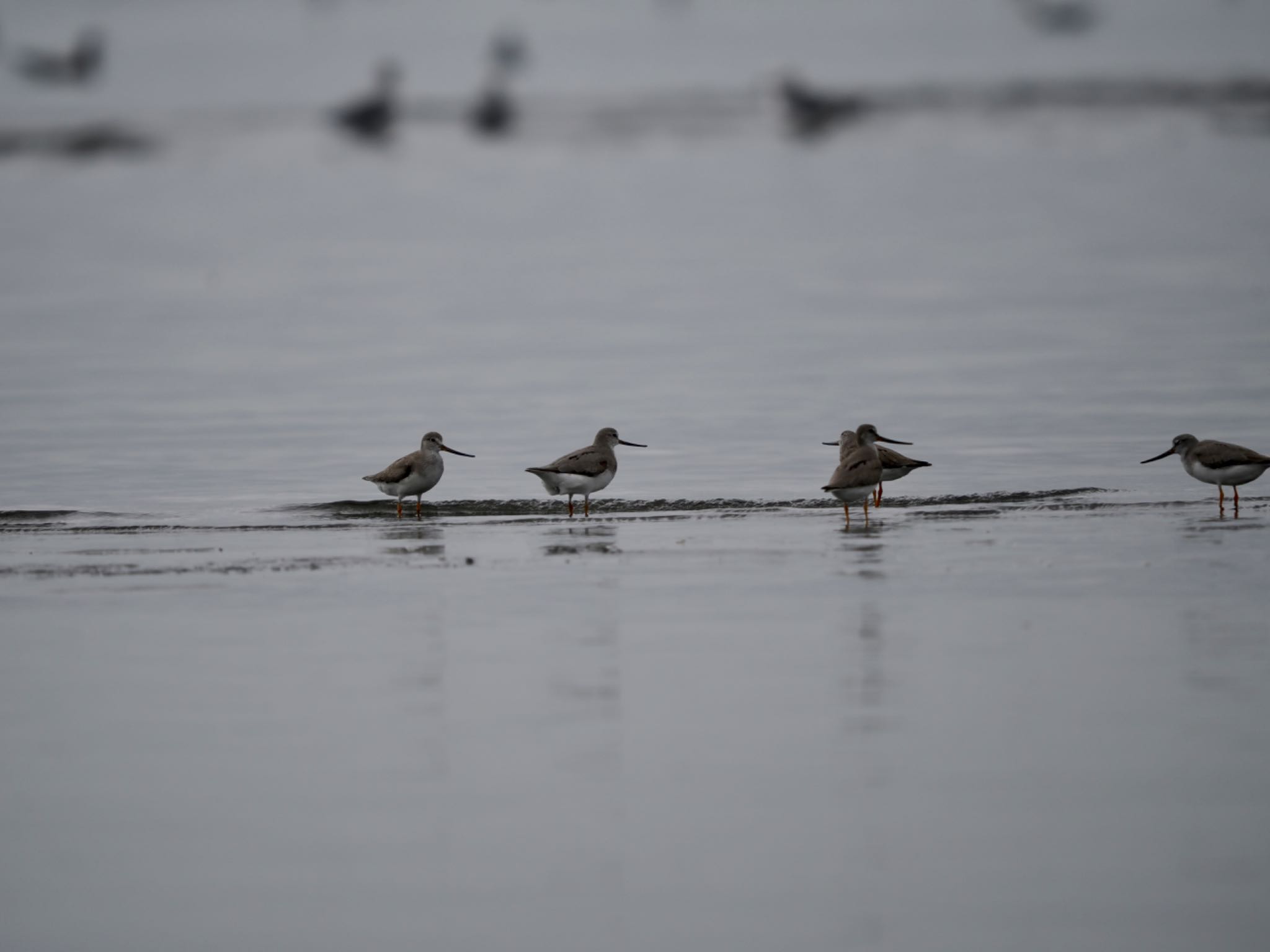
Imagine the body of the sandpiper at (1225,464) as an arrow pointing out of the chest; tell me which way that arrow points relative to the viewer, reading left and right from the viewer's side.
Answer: facing to the left of the viewer

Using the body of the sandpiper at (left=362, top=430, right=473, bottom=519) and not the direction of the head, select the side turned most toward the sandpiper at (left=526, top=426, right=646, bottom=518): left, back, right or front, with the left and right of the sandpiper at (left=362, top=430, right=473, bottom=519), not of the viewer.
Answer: front

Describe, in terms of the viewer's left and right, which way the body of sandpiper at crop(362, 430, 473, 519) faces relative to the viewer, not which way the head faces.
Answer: facing to the right of the viewer

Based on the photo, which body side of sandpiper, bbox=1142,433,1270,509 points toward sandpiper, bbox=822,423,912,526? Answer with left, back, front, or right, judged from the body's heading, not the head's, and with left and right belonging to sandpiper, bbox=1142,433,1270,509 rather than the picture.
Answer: front

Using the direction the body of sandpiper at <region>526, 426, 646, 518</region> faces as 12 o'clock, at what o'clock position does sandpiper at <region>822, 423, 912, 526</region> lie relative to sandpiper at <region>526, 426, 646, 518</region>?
sandpiper at <region>822, 423, 912, 526</region> is roughly at 1 o'clock from sandpiper at <region>526, 426, 646, 518</region>.

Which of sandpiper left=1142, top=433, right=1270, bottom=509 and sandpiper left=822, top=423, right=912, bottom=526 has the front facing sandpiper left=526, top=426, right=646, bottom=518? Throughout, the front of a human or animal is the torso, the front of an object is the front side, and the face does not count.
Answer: sandpiper left=1142, top=433, right=1270, bottom=509

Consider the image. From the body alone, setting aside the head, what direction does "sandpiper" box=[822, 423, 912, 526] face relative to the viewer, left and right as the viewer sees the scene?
facing away from the viewer and to the right of the viewer

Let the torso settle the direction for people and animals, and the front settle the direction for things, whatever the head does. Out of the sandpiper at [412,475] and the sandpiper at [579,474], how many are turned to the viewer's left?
0

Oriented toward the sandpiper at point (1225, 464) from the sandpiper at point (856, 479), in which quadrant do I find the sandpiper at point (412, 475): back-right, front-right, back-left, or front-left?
back-left

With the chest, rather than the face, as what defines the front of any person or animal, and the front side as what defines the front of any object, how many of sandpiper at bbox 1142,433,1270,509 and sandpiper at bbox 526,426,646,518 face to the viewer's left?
1

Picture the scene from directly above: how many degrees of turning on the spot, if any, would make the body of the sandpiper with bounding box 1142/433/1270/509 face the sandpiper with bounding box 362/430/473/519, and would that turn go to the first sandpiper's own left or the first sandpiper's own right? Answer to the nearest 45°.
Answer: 0° — it already faces it

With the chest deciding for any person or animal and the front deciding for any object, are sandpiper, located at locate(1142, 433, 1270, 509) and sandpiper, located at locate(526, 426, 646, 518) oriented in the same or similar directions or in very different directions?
very different directions

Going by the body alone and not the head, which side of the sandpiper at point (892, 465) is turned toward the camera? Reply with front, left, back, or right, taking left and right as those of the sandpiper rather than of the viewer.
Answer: left

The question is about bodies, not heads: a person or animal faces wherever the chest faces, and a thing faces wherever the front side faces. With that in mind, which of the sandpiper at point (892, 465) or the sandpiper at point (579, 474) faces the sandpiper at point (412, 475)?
the sandpiper at point (892, 465)

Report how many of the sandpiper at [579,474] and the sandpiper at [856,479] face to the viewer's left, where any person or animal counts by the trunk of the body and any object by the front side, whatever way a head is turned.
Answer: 0

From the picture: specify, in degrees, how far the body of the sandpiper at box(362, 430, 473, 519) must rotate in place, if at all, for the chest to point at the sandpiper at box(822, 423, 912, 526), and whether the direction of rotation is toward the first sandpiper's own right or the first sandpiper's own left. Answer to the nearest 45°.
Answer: approximately 45° to the first sandpiper's own right

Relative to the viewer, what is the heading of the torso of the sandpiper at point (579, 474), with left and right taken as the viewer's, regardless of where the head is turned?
facing to the right of the viewer
